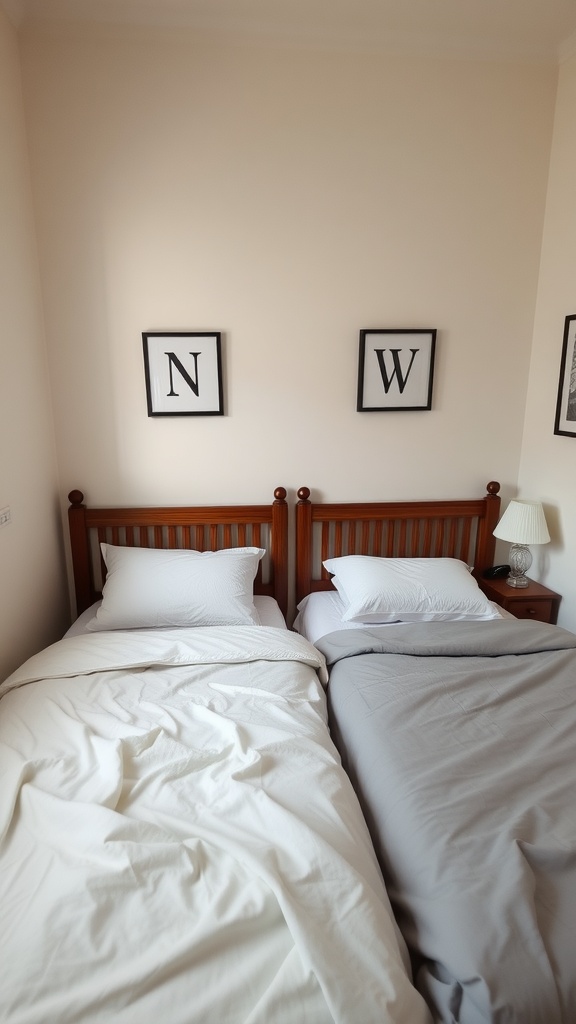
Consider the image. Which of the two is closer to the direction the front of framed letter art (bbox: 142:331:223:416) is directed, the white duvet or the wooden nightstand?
the white duvet

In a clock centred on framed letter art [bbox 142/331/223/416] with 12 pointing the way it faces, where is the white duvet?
The white duvet is roughly at 12 o'clock from the framed letter art.

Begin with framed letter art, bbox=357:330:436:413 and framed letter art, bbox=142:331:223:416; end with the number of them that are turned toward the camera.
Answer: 2

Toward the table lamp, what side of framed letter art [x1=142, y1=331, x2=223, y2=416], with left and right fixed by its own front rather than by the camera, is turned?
left

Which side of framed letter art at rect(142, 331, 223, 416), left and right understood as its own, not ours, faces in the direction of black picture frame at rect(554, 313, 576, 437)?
left

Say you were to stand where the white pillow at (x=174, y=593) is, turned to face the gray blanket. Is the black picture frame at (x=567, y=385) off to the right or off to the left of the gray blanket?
left

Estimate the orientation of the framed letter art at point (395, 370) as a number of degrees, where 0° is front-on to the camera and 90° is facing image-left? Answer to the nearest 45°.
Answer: approximately 0°

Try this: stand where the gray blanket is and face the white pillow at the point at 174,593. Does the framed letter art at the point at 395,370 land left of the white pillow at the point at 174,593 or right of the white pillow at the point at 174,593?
right
